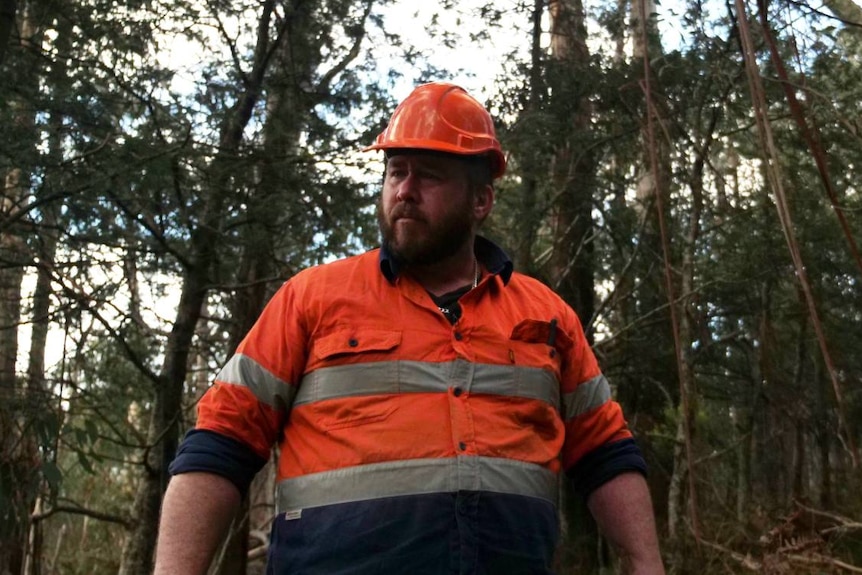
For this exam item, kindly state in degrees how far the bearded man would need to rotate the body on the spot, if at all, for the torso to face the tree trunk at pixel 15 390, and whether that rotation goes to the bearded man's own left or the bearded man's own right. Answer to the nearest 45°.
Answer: approximately 135° to the bearded man's own right

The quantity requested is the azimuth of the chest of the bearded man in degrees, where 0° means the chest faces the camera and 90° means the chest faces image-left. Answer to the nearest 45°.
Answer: approximately 0°

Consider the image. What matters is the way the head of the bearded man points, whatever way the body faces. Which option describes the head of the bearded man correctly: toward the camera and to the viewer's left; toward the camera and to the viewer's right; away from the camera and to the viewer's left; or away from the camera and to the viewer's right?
toward the camera and to the viewer's left

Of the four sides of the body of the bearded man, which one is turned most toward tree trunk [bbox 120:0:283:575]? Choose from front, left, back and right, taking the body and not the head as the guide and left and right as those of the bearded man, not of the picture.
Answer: back
